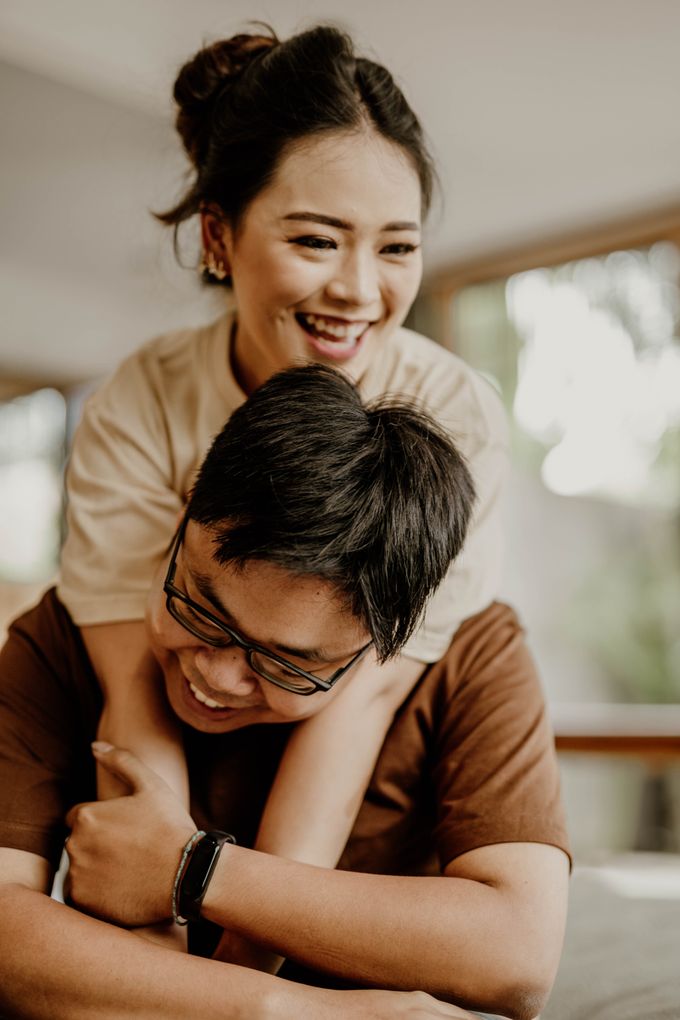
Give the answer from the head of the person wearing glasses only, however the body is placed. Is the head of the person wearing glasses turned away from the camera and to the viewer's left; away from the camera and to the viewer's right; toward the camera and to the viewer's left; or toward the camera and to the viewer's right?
toward the camera and to the viewer's left

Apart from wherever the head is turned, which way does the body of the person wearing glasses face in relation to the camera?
toward the camera
